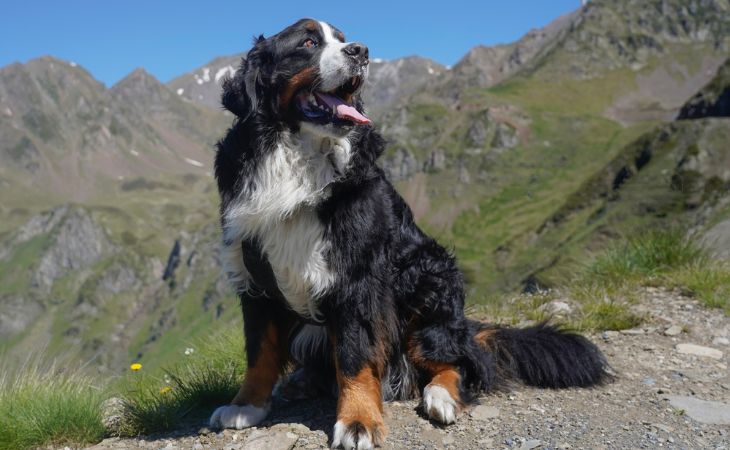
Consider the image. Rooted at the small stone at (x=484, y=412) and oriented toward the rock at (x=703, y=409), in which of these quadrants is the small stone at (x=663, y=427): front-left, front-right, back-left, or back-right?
front-right

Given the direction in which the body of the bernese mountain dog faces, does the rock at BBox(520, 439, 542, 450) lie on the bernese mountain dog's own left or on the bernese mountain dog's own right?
on the bernese mountain dog's own left

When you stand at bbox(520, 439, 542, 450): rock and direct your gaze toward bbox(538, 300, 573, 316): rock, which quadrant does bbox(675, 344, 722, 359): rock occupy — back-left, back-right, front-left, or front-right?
front-right

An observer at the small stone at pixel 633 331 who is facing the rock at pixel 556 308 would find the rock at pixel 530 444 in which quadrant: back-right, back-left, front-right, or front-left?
back-left

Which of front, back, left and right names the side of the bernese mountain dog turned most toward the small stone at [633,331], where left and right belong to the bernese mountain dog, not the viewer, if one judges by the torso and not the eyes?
back

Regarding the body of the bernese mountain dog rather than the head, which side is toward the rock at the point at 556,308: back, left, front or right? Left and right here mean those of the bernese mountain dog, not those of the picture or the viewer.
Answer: back

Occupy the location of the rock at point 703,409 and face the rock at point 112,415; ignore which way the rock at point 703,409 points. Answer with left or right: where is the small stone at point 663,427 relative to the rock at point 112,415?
left

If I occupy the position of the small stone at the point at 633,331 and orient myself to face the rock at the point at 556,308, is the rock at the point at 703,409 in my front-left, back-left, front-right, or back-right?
back-left

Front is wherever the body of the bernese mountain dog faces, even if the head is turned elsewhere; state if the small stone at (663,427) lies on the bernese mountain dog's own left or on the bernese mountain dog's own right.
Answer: on the bernese mountain dog's own left

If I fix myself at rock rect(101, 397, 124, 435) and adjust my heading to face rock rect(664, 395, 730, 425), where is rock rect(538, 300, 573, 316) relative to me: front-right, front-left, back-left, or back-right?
front-left

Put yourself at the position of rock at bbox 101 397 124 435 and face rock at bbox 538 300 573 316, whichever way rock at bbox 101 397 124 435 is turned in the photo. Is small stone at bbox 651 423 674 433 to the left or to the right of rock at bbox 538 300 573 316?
right

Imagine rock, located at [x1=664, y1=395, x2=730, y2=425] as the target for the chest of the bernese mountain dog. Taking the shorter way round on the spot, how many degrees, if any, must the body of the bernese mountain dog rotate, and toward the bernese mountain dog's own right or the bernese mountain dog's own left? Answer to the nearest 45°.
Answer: approximately 135° to the bernese mountain dog's own left

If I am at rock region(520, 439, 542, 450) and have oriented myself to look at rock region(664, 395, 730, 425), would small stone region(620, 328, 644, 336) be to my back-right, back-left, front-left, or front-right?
front-left
